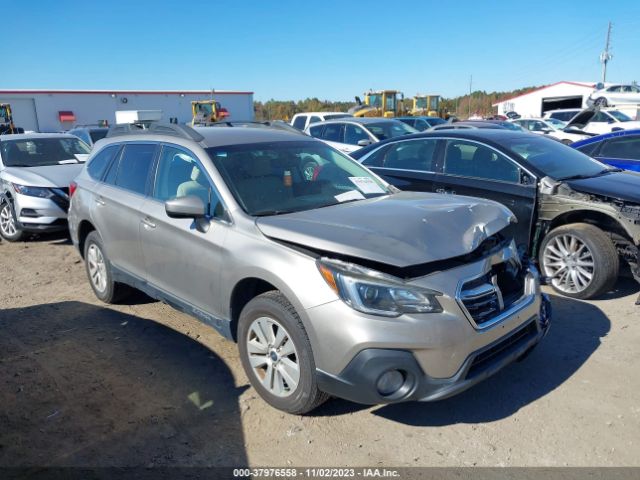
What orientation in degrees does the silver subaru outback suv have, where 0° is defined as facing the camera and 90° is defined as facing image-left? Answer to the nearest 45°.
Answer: approximately 315°

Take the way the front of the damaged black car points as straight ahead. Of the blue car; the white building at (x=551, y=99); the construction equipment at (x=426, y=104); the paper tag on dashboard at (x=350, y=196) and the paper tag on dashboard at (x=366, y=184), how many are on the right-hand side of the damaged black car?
2

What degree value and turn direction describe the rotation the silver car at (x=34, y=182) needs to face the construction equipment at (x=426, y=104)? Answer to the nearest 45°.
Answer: approximately 90° to its left

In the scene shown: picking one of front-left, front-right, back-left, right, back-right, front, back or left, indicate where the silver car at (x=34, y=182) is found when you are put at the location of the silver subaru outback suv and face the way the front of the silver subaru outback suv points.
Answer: back

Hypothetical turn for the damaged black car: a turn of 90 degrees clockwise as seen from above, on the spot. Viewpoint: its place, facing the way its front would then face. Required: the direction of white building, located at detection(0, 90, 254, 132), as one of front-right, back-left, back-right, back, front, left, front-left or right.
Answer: right

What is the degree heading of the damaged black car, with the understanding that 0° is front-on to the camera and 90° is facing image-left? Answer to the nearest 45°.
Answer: approximately 315°

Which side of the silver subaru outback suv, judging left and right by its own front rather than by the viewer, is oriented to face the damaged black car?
left

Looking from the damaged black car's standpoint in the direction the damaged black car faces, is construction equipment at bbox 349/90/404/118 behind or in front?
behind

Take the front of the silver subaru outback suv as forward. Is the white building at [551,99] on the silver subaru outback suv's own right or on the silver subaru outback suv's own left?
on the silver subaru outback suv's own left

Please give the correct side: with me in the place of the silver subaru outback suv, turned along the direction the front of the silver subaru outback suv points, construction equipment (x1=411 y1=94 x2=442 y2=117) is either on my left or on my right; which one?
on my left

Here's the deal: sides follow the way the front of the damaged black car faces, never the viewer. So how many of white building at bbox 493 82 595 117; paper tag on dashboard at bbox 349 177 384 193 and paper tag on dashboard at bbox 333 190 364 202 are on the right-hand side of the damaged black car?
2

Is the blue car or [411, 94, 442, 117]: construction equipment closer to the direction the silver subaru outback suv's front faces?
the blue car

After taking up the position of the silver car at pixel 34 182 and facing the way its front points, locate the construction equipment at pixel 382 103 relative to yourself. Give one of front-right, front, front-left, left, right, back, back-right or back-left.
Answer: left
